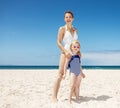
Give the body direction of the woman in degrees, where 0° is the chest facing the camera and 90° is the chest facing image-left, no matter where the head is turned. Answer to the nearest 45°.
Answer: approximately 315°
